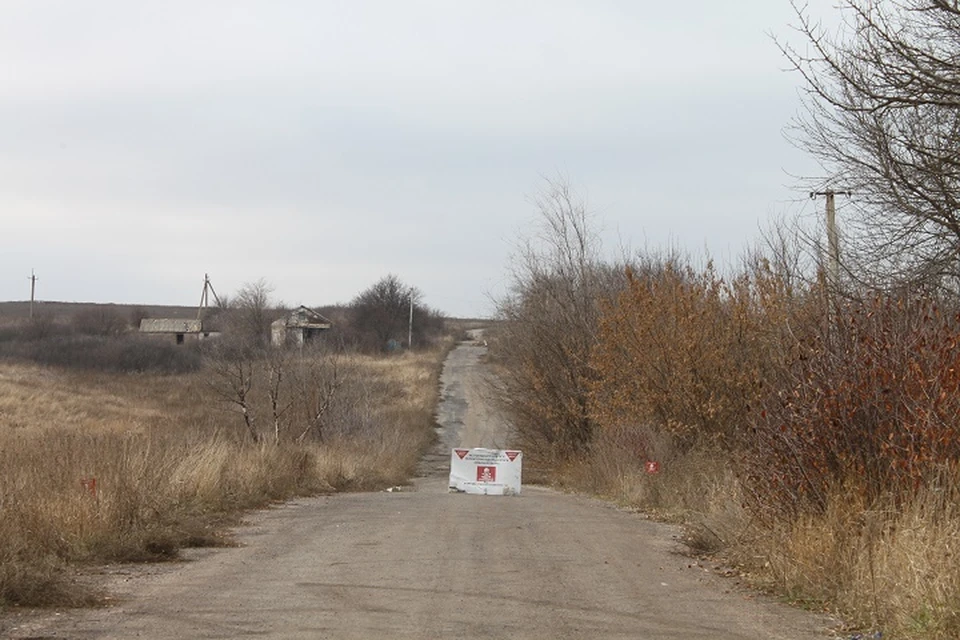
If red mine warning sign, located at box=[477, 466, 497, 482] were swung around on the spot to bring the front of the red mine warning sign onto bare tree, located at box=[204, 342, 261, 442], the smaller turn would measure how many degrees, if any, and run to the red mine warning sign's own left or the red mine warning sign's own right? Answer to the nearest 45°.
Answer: approximately 135° to the red mine warning sign's own right

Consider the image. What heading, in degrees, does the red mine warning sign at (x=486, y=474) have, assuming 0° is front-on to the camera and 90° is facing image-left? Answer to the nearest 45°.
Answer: approximately 0°
